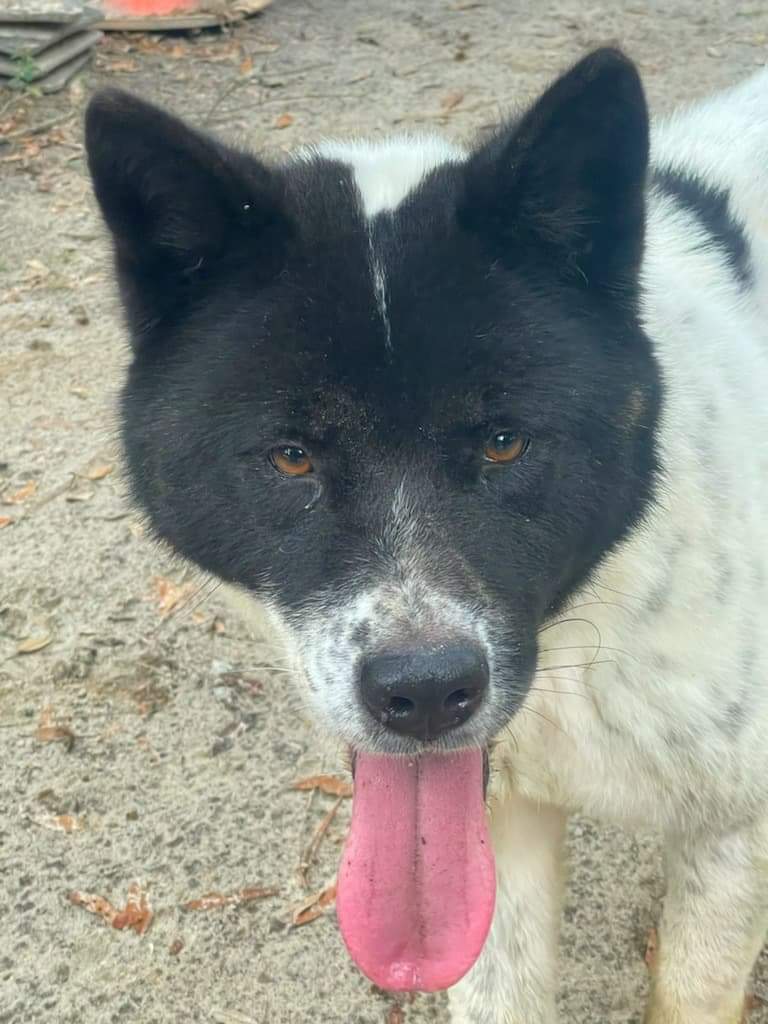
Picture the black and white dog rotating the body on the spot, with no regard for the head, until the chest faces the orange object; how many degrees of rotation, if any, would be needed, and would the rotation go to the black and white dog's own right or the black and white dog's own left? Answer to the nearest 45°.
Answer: approximately 90° to the black and white dog's own right

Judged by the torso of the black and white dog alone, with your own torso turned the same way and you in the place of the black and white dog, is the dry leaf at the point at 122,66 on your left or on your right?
on your right

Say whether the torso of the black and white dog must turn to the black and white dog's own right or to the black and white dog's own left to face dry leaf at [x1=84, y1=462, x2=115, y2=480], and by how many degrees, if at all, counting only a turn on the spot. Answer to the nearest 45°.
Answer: approximately 90° to the black and white dog's own right

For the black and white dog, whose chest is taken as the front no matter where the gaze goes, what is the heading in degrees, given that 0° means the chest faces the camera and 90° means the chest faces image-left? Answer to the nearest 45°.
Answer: approximately 45°

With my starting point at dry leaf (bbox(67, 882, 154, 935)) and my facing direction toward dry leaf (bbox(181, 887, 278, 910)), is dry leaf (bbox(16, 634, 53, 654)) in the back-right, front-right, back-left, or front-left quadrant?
back-left

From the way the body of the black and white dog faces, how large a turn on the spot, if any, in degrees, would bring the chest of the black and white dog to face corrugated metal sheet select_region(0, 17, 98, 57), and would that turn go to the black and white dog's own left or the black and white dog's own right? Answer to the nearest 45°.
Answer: approximately 90° to the black and white dog's own right
